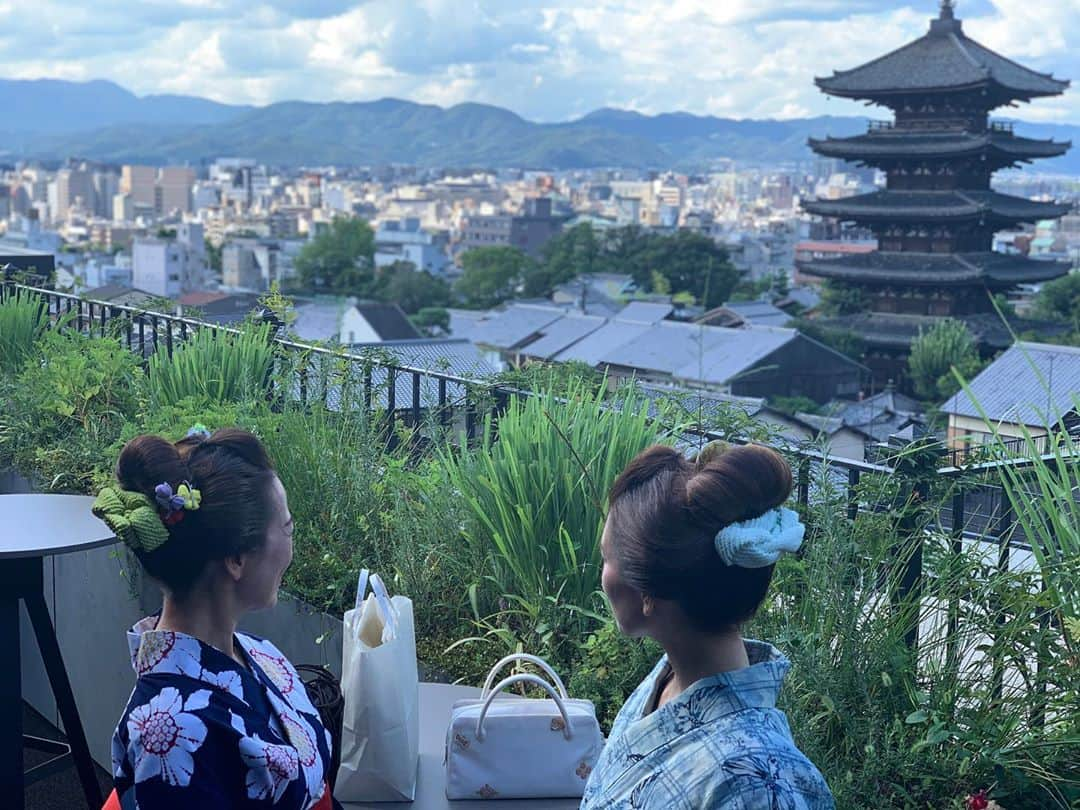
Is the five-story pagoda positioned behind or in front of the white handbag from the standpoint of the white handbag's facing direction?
behind

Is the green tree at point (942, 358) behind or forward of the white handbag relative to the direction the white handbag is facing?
behind

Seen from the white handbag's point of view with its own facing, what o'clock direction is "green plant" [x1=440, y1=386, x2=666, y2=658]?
The green plant is roughly at 6 o'clock from the white handbag.

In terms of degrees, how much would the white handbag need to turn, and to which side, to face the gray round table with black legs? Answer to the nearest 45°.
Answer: approximately 135° to its right

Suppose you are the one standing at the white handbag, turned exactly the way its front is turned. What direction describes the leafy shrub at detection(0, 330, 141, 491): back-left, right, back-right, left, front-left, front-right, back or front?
back-right

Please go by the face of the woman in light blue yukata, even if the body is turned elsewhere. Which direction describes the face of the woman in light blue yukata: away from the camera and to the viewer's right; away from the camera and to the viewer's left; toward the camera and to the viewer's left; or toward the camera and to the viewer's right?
away from the camera and to the viewer's left

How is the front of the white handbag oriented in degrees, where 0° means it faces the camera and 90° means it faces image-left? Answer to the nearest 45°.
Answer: approximately 0°

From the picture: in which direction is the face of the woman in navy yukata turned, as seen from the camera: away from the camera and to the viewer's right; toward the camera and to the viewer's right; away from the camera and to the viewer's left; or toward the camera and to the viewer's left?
away from the camera and to the viewer's right

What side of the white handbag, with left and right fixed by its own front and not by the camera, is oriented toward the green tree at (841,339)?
back

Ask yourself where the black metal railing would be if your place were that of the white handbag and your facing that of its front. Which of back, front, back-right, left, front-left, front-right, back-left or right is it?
back

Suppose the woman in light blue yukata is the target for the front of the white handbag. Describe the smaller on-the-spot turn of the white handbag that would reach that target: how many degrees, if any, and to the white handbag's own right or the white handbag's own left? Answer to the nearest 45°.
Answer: approximately 45° to the white handbag's own left
